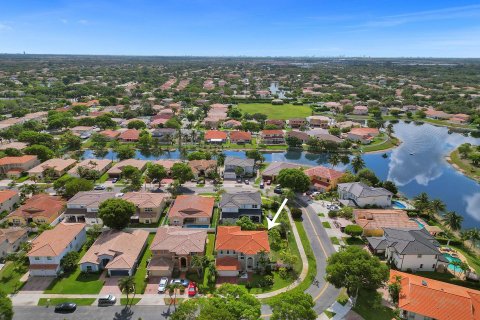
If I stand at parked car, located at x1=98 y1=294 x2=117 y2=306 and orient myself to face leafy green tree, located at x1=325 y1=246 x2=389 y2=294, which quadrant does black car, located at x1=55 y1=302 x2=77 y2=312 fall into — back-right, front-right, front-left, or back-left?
back-right

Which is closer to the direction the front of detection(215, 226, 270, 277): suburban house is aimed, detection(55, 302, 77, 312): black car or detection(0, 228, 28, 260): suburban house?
the black car

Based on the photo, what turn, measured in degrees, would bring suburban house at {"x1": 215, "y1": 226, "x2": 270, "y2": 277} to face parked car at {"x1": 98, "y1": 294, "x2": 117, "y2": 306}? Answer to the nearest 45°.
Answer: approximately 45° to its right

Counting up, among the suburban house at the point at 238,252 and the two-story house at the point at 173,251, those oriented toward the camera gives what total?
2

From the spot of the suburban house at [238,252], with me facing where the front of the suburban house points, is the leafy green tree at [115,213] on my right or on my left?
on my right

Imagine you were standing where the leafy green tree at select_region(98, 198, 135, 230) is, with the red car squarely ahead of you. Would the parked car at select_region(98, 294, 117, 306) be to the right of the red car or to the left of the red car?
right

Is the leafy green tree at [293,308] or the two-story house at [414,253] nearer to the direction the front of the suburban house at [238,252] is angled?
the leafy green tree

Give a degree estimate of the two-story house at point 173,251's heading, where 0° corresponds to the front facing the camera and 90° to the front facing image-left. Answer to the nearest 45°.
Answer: approximately 0°

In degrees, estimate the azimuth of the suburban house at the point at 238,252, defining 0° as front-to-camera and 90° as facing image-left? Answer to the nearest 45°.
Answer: approximately 0°

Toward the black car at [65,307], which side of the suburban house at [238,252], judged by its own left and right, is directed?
right

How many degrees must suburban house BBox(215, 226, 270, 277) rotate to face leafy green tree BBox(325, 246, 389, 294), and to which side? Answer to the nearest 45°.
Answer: approximately 45° to its left
